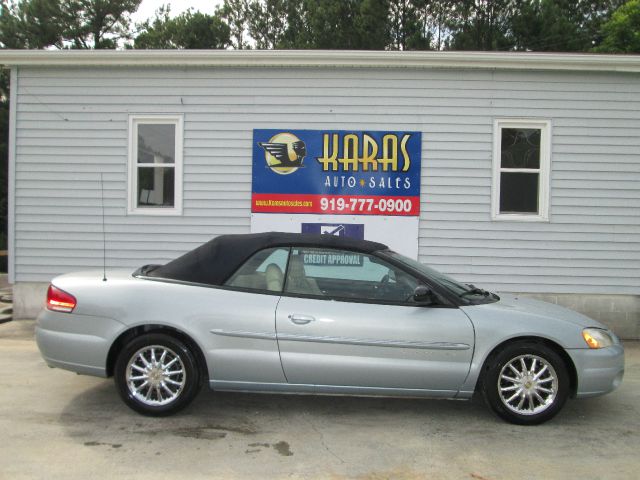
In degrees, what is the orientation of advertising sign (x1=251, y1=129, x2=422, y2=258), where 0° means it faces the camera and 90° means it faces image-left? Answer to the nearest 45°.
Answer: approximately 0°

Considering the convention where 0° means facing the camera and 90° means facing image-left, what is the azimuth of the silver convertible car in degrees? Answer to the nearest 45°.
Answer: approximately 270°
